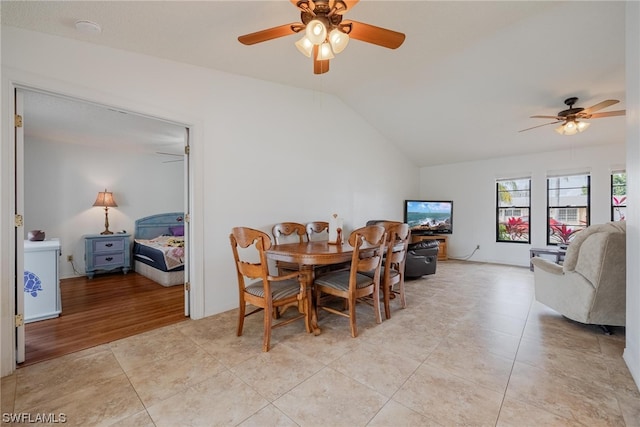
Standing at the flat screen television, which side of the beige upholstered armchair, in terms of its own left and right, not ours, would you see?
front

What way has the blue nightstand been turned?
toward the camera

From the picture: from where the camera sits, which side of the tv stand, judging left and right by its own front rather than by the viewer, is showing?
front

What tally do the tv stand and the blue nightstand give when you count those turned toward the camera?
2

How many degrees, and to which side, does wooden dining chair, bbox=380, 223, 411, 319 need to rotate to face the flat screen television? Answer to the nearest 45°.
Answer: approximately 45° to its right

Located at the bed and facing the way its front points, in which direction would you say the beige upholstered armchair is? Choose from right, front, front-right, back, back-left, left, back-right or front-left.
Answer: front

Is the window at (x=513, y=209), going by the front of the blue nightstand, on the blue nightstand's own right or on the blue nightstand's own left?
on the blue nightstand's own left

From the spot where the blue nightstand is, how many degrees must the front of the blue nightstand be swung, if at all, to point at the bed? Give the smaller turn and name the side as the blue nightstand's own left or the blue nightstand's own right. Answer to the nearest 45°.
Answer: approximately 45° to the blue nightstand's own left

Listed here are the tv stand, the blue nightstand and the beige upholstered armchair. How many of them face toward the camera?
2

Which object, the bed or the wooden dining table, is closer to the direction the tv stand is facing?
the wooden dining table

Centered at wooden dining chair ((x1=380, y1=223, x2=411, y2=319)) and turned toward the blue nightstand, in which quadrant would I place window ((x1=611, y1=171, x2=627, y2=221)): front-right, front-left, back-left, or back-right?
back-right

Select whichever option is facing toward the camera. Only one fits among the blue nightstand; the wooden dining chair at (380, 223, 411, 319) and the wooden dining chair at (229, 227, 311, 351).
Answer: the blue nightstand

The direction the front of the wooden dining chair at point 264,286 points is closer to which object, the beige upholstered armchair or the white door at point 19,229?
the beige upholstered armchair

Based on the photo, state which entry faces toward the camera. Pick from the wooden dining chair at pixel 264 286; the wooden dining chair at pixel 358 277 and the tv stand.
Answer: the tv stand

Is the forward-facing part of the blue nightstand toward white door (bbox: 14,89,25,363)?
yes

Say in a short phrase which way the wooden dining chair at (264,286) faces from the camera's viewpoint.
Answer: facing away from the viewer and to the right of the viewer

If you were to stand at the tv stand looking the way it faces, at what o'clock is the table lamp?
The table lamp is roughly at 2 o'clock from the tv stand.

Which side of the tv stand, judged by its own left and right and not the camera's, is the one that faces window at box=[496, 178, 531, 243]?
left

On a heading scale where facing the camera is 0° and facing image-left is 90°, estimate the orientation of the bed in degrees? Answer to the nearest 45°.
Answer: approximately 315°
